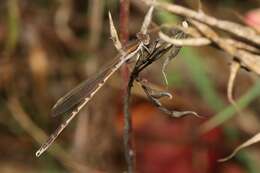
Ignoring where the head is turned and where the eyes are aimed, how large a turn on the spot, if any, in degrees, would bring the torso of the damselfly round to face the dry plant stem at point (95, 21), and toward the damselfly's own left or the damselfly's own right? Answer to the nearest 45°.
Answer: approximately 90° to the damselfly's own left

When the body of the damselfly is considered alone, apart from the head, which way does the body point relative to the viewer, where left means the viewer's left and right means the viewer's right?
facing to the right of the viewer

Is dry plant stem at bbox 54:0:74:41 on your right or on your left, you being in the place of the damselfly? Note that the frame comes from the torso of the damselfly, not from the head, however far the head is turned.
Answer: on your left
